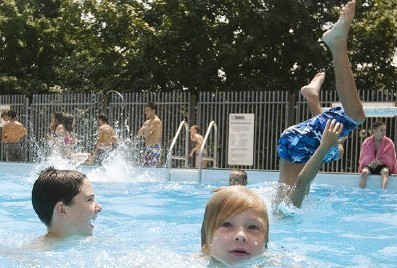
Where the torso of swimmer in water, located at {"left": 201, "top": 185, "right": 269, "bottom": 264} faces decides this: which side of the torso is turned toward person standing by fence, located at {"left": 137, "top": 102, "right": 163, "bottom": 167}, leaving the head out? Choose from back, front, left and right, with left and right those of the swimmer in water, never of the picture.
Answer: back

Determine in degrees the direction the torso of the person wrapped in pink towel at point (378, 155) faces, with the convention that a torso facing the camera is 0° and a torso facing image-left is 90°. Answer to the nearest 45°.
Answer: approximately 0°

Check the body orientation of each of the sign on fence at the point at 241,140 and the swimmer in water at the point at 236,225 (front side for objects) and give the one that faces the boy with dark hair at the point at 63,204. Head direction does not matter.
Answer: the sign on fence

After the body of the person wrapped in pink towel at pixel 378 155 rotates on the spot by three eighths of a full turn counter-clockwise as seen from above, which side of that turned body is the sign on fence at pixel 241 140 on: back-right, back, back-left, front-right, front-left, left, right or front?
left

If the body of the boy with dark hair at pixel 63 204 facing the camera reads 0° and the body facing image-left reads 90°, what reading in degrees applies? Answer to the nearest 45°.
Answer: approximately 270°

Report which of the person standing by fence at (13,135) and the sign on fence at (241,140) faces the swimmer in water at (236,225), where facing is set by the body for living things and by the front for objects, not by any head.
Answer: the sign on fence

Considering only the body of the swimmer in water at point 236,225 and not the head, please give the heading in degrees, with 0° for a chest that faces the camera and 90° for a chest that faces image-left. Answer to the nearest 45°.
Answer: approximately 0°

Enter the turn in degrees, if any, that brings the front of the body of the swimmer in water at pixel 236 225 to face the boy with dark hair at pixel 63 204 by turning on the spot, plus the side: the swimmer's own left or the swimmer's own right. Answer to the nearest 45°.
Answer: approximately 135° to the swimmer's own right

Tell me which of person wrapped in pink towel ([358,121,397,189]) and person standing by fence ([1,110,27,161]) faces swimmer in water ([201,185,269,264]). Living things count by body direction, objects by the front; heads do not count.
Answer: the person wrapped in pink towel

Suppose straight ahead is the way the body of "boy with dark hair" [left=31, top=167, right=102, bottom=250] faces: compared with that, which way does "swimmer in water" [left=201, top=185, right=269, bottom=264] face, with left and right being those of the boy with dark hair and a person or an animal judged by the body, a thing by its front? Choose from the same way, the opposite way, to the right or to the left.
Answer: to the right
